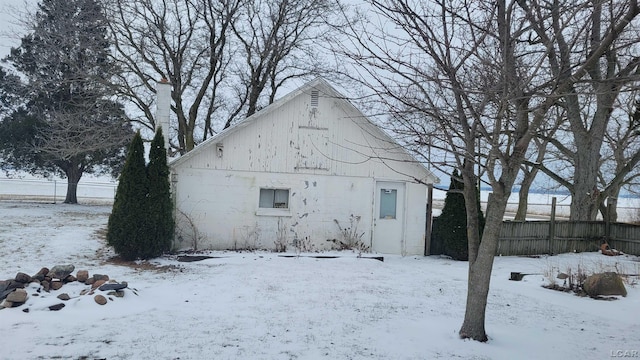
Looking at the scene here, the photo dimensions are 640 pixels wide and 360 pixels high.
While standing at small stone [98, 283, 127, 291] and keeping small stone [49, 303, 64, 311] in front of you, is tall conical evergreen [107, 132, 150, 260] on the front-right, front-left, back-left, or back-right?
back-right

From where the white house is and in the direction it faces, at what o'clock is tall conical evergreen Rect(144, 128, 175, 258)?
The tall conical evergreen is roughly at 2 o'clock from the white house.

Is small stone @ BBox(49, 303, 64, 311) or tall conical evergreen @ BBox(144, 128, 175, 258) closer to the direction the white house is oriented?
the small stone

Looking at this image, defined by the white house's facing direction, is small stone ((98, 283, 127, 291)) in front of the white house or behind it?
in front

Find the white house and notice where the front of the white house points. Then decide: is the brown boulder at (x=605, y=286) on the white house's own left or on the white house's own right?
on the white house's own left

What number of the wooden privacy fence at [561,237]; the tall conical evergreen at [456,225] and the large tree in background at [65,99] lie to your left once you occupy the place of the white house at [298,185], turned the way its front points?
2

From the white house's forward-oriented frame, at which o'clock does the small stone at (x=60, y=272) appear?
The small stone is roughly at 1 o'clock from the white house.

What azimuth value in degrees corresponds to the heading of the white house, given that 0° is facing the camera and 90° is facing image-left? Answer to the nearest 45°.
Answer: approximately 0°

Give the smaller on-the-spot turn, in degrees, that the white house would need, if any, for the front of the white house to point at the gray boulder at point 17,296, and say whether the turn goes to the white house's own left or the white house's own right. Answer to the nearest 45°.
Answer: approximately 45° to the white house's own right

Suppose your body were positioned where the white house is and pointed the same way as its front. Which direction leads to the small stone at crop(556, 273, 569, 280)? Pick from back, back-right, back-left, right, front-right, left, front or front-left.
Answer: front-left

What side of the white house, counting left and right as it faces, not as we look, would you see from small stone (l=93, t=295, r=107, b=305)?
front

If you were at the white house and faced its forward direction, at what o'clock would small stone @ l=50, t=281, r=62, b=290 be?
The small stone is roughly at 1 o'clock from the white house.
